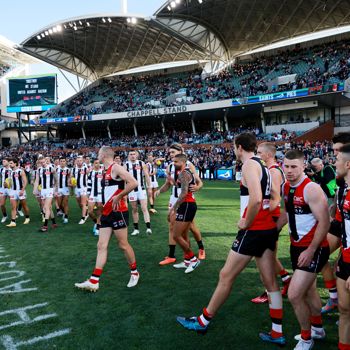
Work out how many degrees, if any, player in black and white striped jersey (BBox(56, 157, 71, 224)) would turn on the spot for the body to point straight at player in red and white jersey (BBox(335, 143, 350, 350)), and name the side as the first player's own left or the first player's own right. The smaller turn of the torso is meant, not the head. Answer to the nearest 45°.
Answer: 0° — they already face them

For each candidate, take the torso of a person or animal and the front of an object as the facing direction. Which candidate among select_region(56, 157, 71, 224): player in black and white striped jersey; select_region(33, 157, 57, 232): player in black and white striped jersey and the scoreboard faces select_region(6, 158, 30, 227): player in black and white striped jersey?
the scoreboard

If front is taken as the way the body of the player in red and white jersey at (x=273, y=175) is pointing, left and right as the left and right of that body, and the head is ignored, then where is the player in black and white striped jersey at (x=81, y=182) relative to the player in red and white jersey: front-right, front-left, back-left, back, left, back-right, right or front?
front-right

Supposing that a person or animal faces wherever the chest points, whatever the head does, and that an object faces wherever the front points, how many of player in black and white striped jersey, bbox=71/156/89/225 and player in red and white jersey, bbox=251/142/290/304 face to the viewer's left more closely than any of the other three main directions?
1

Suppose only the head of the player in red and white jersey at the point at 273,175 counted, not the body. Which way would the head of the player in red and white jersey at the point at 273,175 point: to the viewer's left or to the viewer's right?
to the viewer's left

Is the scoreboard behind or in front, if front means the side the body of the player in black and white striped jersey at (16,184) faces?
behind

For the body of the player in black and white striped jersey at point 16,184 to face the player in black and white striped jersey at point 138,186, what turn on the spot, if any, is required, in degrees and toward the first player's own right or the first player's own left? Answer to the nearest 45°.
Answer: approximately 90° to the first player's own left

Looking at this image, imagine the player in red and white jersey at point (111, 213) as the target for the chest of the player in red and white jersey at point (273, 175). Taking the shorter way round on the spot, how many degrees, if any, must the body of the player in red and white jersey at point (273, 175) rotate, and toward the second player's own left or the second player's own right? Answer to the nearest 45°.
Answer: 0° — they already face them

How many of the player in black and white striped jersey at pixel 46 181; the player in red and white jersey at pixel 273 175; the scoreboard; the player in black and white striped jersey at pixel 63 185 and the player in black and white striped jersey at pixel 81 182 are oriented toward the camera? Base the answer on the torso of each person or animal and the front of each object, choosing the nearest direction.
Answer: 4
